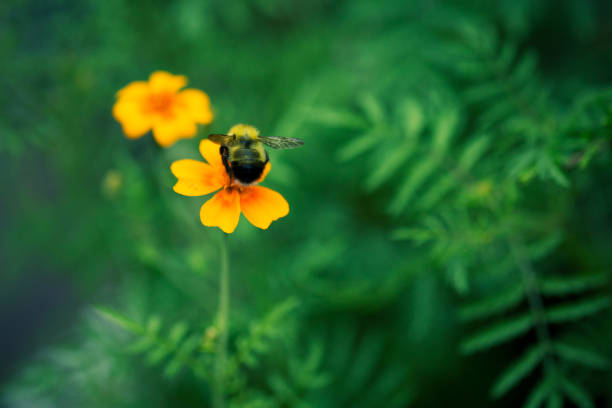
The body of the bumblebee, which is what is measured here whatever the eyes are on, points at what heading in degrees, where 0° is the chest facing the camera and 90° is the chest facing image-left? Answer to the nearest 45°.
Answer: approximately 180°

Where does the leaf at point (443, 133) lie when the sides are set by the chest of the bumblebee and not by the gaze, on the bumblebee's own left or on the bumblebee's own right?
on the bumblebee's own right

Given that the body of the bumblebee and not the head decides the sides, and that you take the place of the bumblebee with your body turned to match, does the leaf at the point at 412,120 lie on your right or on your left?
on your right
